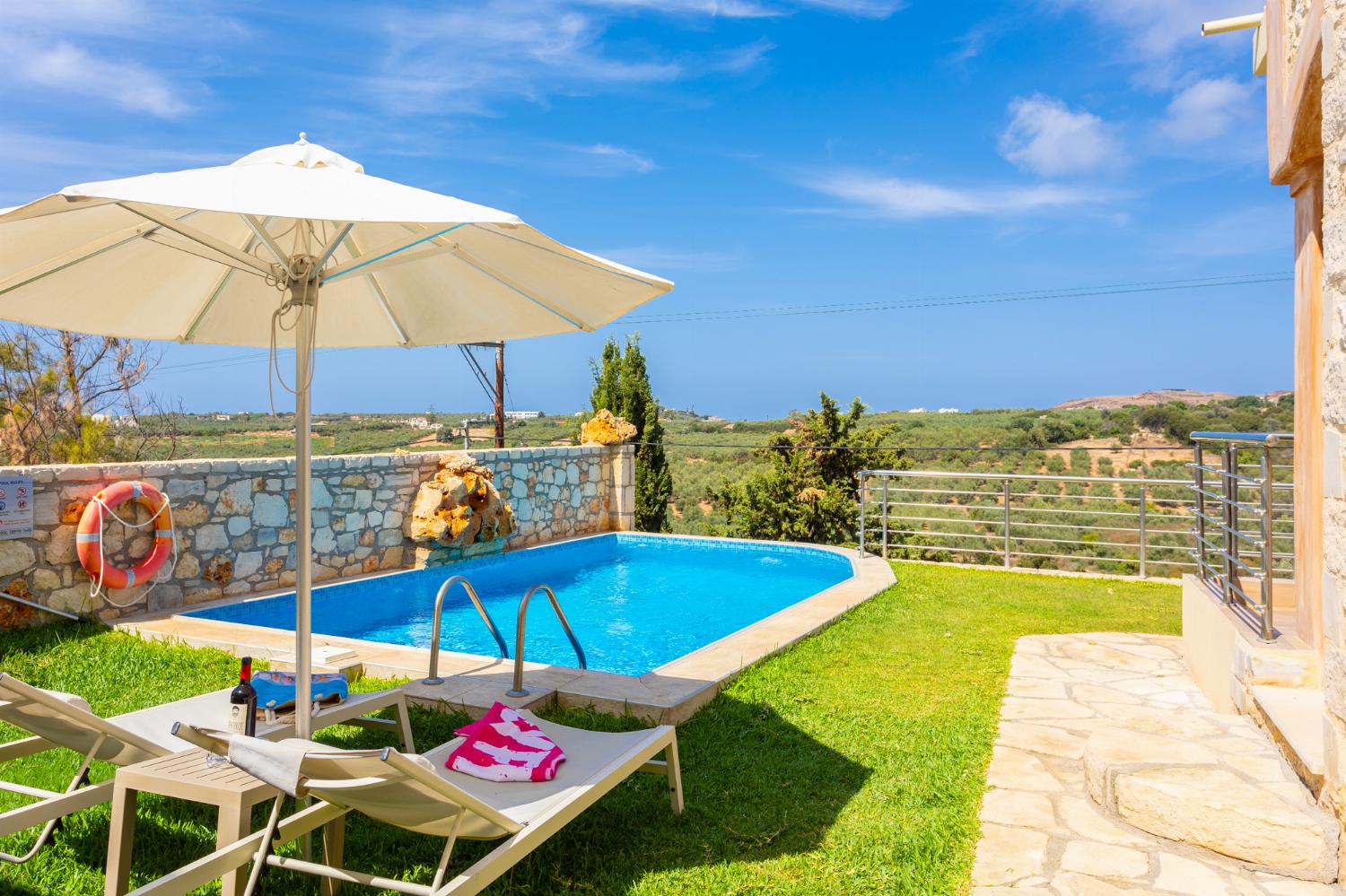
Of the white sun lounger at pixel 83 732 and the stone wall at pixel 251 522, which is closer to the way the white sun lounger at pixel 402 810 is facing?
the stone wall

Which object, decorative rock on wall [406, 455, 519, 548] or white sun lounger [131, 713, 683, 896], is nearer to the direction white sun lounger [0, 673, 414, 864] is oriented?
the decorative rock on wall

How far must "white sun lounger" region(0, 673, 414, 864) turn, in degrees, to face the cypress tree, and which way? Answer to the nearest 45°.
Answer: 0° — it already faces it

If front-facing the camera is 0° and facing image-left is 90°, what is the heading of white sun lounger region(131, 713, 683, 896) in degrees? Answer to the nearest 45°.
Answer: approximately 225°

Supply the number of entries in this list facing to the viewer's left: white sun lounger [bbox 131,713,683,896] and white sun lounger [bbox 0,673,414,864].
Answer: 0

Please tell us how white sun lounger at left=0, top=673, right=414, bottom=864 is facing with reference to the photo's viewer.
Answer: facing away from the viewer and to the right of the viewer

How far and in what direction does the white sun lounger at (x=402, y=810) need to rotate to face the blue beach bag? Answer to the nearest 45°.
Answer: approximately 45° to its left

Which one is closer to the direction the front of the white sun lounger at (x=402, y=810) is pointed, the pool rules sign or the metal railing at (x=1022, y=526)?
the metal railing

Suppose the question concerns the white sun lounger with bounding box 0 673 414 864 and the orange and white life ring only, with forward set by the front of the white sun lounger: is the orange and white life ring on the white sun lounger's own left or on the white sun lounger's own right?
on the white sun lounger's own left

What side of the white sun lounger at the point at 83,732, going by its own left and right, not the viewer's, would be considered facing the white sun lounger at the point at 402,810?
right

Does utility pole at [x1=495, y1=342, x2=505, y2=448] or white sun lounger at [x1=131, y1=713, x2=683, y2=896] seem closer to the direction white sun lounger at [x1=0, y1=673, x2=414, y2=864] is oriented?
the utility pole

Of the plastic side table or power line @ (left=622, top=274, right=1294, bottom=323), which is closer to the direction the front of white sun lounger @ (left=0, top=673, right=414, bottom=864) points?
the power line

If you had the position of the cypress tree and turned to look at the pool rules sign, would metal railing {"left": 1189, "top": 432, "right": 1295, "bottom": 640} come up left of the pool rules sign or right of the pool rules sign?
left

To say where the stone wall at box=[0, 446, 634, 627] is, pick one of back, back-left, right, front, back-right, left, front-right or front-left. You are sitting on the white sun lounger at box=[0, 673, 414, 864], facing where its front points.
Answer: front-left

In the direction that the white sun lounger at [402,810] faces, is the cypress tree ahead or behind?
ahead
